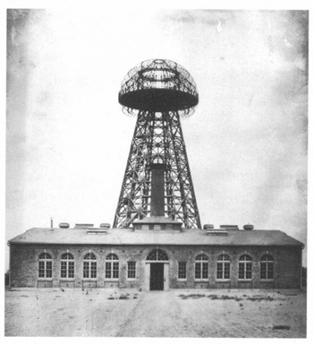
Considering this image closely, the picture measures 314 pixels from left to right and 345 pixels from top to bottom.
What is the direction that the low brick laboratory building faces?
toward the camera
